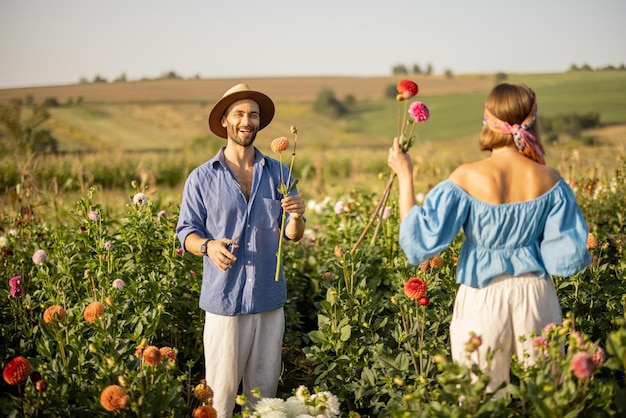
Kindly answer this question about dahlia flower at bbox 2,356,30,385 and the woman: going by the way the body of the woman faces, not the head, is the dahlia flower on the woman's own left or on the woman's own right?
on the woman's own left

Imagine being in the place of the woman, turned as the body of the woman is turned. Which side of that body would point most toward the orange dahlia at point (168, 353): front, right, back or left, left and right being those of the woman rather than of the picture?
left

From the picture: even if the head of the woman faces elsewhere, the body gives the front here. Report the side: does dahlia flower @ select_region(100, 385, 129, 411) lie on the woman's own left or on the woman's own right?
on the woman's own left

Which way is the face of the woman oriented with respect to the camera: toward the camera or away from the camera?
away from the camera

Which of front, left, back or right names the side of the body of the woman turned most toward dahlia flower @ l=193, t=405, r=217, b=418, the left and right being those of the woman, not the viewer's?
left

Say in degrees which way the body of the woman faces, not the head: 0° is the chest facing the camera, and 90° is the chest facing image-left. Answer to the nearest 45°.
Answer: approximately 180°
